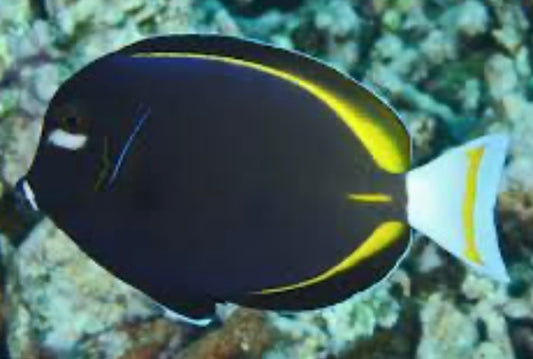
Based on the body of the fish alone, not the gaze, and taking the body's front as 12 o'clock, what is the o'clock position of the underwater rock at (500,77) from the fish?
The underwater rock is roughly at 4 o'clock from the fish.

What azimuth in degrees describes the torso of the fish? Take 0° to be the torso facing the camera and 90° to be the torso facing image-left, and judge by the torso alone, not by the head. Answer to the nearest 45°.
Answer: approximately 90°

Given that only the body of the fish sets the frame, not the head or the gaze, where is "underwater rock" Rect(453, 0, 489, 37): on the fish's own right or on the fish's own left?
on the fish's own right

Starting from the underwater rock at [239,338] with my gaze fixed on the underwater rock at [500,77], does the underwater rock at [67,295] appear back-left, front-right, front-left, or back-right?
back-left
